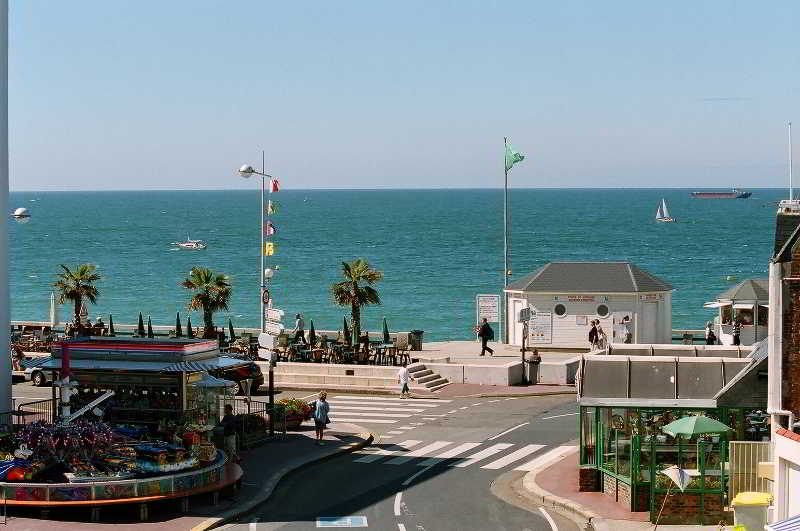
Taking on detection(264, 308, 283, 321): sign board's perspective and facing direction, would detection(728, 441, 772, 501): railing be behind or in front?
in front

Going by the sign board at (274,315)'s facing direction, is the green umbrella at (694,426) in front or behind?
in front

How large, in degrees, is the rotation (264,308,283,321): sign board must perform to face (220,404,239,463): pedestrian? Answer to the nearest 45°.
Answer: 0° — it already faces them

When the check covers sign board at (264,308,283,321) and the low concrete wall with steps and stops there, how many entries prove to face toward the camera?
2

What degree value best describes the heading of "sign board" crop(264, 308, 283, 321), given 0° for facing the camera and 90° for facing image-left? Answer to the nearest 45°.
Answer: approximately 0°
